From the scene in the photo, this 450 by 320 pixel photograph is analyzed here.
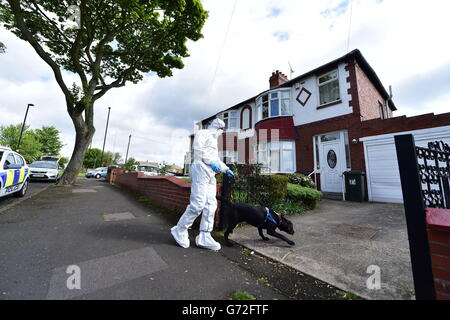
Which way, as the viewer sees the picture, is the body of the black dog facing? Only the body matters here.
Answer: to the viewer's right

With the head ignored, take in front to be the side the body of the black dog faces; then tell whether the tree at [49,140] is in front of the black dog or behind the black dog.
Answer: behind

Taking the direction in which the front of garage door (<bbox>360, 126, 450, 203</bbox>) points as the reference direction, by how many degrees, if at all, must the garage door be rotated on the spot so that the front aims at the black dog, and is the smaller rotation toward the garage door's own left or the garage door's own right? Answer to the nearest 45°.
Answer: approximately 45° to the garage door's own left

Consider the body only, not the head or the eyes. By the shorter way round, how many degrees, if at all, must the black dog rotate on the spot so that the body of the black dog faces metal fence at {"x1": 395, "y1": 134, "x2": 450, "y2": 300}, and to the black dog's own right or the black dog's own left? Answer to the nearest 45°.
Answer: approximately 45° to the black dog's own right

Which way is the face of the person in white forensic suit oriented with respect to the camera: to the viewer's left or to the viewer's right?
to the viewer's right

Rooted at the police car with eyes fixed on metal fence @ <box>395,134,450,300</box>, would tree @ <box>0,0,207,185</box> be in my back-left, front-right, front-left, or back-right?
back-left

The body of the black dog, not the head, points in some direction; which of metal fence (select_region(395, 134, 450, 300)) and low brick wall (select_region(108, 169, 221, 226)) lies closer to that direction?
the metal fence
